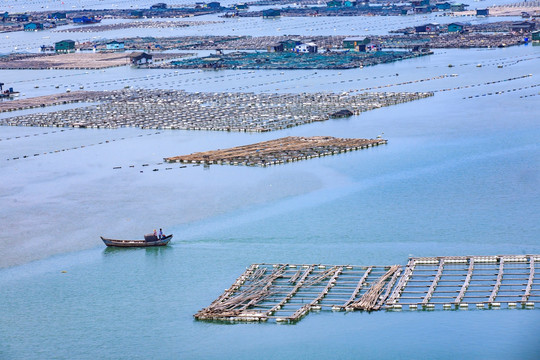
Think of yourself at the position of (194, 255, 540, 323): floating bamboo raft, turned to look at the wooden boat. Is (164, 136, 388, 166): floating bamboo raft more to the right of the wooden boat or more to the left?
right

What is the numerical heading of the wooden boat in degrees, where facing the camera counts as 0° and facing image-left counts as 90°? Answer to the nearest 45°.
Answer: approximately 90°

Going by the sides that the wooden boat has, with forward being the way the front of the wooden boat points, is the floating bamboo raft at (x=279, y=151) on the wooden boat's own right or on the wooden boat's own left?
on the wooden boat's own right

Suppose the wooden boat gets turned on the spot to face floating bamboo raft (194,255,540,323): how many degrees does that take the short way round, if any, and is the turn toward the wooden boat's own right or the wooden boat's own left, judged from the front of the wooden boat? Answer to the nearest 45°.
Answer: approximately 135° to the wooden boat's own left
